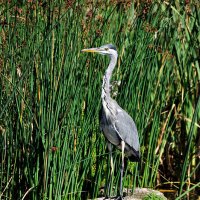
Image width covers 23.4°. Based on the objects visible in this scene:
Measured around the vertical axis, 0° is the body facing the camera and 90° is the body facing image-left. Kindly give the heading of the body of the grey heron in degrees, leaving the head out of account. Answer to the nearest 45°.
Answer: approximately 90°
